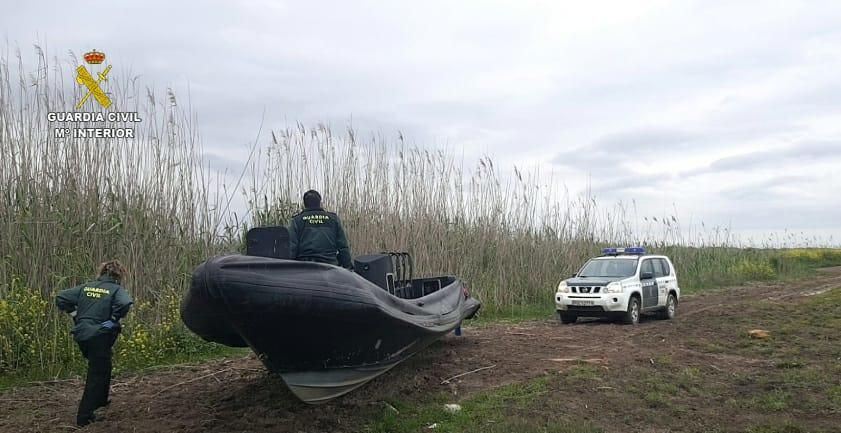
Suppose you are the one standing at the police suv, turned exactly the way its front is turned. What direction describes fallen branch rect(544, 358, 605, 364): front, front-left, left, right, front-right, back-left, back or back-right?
front-left

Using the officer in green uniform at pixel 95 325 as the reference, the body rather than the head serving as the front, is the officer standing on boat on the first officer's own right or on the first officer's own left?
on the first officer's own right

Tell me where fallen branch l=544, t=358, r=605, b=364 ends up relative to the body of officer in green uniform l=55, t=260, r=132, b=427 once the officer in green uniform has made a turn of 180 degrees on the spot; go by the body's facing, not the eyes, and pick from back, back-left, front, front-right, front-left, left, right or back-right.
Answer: back-left

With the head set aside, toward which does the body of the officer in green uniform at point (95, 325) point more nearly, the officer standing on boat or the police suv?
the police suv

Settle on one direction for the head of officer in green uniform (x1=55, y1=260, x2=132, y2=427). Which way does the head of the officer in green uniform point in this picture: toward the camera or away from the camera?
away from the camera

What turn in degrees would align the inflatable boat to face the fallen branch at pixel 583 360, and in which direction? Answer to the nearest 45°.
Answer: approximately 180°

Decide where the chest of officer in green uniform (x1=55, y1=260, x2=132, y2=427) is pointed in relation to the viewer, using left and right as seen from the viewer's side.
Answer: facing away from the viewer and to the right of the viewer

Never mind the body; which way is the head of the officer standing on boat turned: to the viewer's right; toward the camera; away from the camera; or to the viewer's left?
away from the camera

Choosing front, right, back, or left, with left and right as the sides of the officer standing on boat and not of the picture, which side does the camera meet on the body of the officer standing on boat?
back

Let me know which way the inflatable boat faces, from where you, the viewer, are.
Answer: facing the viewer and to the left of the viewer

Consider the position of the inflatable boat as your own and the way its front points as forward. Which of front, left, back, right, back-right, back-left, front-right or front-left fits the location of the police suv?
back
